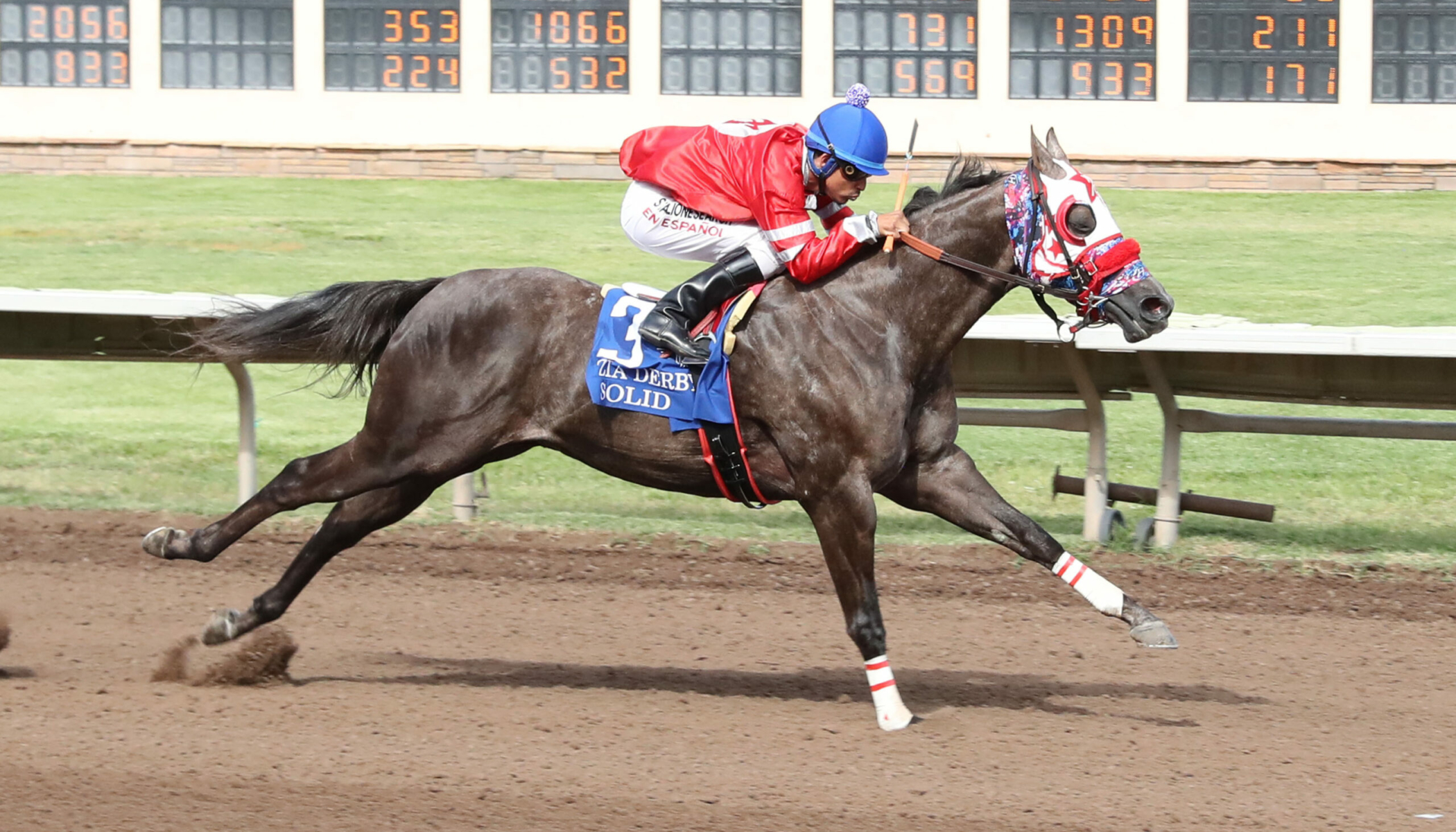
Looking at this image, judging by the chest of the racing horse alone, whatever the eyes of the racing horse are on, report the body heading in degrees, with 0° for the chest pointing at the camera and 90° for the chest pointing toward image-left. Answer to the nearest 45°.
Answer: approximately 270°

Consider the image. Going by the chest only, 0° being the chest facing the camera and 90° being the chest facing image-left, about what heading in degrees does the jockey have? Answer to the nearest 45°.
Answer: approximately 270°
